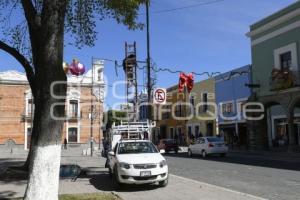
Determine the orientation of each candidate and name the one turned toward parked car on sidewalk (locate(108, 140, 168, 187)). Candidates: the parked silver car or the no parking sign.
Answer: the no parking sign

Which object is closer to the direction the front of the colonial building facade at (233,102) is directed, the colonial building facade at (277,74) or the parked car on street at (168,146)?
the parked car on street

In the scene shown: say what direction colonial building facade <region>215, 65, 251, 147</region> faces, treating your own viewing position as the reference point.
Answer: facing the viewer and to the left of the viewer

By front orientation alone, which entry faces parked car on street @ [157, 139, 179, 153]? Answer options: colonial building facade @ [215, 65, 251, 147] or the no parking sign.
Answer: the colonial building facade

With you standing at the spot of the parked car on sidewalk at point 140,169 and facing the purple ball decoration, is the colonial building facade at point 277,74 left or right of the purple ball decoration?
right

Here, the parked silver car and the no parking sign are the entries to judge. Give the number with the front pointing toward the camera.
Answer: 1

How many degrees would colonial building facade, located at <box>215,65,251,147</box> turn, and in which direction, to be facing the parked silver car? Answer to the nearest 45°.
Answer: approximately 45° to its left

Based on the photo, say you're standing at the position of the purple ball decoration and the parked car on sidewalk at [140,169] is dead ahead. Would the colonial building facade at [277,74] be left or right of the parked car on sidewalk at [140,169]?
left

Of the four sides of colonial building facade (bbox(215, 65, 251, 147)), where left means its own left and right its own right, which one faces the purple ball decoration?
front

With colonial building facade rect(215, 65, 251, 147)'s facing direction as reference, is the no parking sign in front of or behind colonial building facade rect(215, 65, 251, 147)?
in front

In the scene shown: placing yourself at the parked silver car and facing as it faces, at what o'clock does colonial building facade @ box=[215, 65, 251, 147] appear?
The colonial building facade is roughly at 2 o'clock from the parked silver car.

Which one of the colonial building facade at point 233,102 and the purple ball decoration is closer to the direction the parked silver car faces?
the purple ball decoration

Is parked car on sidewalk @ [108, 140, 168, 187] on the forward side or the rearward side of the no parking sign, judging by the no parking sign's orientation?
on the forward side
